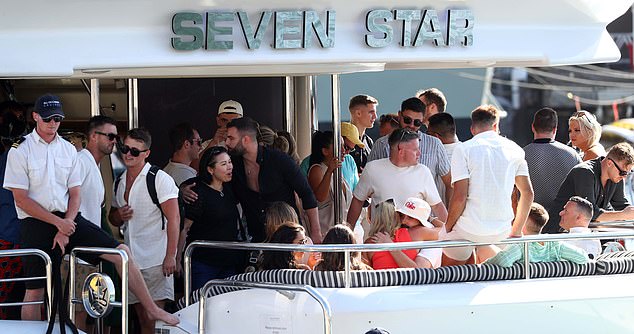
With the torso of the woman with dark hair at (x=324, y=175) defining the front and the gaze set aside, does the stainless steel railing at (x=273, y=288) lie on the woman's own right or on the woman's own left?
on the woman's own right

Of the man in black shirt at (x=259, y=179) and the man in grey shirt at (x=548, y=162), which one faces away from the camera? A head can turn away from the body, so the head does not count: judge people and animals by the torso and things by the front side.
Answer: the man in grey shirt

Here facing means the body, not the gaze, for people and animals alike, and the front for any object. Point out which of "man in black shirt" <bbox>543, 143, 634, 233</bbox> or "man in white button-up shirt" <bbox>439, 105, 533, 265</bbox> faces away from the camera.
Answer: the man in white button-up shirt

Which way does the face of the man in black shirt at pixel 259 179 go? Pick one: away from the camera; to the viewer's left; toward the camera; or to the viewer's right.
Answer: to the viewer's left

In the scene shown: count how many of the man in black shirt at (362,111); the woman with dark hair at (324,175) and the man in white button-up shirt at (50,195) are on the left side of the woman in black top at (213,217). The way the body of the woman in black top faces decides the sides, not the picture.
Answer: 2

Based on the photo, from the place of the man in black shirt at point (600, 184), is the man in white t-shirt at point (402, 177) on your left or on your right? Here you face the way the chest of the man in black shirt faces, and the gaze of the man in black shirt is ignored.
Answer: on your right

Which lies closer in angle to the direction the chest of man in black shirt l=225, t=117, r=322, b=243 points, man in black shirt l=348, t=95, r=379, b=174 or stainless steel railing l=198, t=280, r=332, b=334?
the stainless steel railing

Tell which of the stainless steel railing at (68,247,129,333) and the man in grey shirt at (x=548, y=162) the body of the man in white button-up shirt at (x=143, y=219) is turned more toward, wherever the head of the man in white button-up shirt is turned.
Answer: the stainless steel railing

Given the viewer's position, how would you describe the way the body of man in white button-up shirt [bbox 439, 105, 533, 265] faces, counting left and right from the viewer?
facing away from the viewer

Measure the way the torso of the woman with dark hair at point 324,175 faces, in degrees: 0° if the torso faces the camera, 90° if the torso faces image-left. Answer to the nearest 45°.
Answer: approximately 270°

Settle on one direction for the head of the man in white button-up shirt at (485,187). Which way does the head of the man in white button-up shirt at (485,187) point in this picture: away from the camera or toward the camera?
away from the camera

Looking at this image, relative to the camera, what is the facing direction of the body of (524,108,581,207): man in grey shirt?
away from the camera
